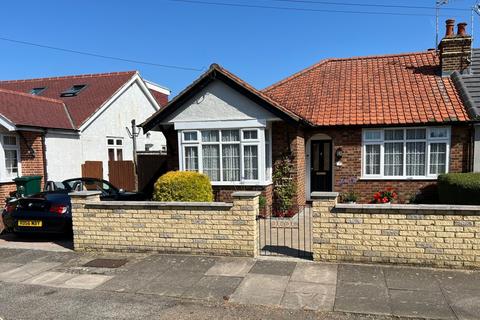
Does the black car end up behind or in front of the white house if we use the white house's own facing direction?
in front

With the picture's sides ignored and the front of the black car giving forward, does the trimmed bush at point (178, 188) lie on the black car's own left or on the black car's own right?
on the black car's own right

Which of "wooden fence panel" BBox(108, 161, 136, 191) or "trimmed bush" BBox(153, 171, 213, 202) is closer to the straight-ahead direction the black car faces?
the wooden fence panel

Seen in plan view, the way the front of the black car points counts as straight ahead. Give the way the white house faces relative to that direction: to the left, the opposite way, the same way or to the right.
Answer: the opposite way

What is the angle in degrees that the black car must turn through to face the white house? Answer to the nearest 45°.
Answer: approximately 45° to its left

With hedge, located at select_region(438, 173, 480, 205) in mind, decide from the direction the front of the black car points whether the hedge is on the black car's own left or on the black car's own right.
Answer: on the black car's own right

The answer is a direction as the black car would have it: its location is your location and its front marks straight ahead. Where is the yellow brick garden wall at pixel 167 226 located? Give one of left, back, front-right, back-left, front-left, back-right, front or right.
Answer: right

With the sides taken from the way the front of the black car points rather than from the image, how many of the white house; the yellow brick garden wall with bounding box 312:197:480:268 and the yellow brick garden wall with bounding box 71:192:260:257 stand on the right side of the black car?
2

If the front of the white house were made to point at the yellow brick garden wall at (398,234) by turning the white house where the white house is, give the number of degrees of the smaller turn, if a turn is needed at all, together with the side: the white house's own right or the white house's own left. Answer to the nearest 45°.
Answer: approximately 45° to the white house's own left

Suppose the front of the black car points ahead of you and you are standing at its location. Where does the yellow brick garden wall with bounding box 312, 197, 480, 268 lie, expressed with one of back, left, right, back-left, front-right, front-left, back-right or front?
right

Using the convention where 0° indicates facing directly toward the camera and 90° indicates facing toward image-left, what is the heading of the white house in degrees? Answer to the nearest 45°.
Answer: approximately 45°

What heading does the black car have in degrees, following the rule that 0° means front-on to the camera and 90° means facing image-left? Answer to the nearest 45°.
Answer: approximately 225°
